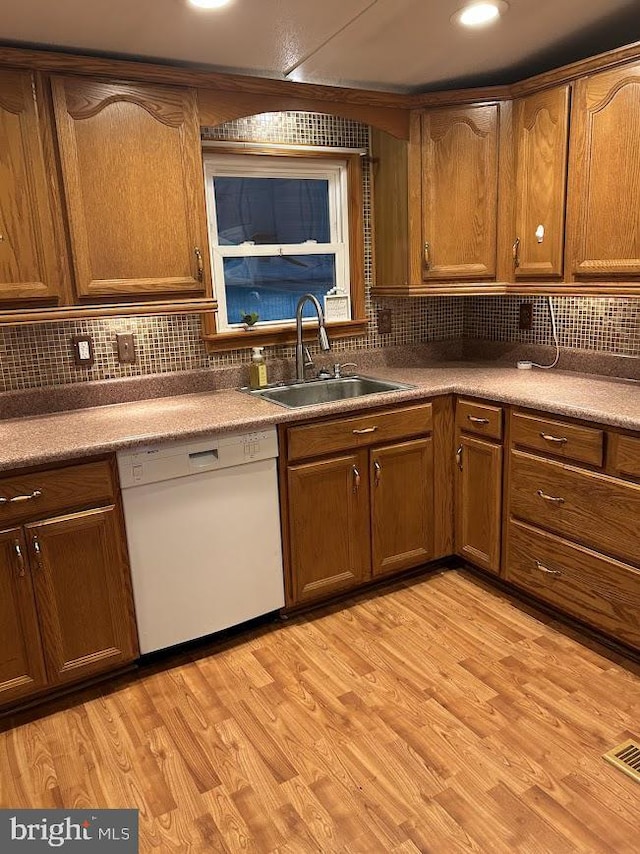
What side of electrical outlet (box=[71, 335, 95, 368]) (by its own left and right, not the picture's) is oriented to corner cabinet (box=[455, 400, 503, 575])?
left

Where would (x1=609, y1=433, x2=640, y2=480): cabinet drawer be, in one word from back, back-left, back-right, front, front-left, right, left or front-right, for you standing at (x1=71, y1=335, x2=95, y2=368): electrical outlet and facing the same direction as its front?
front-left

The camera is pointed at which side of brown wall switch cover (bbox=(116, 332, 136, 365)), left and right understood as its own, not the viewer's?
front

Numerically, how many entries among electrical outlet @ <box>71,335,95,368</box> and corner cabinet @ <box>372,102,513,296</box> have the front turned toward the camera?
2

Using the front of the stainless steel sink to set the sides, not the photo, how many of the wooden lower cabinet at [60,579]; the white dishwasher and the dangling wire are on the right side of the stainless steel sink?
2

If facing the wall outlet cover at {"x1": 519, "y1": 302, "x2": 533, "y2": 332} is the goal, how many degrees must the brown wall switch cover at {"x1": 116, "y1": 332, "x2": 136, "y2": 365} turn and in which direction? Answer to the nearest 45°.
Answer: approximately 90° to its left

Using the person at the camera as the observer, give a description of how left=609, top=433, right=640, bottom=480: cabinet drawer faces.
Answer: facing the viewer and to the left of the viewer

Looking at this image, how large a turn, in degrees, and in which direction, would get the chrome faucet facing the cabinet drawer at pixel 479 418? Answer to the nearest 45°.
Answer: approximately 45° to its left

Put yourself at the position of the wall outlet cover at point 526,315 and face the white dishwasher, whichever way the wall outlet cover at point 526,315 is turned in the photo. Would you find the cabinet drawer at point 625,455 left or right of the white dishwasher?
left

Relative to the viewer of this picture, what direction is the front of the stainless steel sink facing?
facing the viewer and to the right of the viewer

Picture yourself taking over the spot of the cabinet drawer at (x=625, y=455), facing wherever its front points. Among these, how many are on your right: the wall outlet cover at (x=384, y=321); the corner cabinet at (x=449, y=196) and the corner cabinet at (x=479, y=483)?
3

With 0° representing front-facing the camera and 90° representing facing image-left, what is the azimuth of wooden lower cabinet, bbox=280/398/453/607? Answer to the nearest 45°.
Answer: approximately 315°

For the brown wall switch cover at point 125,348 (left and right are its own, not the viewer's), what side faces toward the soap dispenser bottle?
left

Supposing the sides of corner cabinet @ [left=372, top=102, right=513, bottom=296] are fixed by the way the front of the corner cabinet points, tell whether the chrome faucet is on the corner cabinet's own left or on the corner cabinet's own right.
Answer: on the corner cabinet's own right

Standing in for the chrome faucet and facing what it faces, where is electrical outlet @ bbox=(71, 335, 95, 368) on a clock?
The electrical outlet is roughly at 4 o'clock from the chrome faucet.
